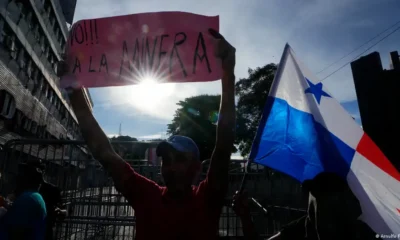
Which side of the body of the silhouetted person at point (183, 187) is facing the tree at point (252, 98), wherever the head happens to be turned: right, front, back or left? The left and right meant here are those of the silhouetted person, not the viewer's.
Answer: back

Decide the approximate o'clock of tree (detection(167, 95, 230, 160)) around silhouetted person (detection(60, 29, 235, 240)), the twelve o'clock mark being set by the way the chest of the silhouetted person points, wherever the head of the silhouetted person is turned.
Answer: The tree is roughly at 5 o'clock from the silhouetted person.

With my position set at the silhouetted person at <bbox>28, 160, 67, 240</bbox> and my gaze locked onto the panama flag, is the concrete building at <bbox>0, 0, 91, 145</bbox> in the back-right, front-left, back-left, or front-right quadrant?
back-left

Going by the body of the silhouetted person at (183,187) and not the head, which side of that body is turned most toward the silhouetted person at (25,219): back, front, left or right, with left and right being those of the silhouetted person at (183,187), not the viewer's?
right

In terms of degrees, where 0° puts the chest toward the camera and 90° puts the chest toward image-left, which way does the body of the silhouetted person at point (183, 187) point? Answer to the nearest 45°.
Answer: approximately 45°

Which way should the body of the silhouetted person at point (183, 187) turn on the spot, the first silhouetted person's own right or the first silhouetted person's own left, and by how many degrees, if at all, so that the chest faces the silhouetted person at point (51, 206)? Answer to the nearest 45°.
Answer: approximately 90° to the first silhouetted person's own right

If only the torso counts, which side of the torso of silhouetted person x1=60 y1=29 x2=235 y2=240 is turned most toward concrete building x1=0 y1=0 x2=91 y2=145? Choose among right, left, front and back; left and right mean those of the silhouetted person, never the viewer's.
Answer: right
